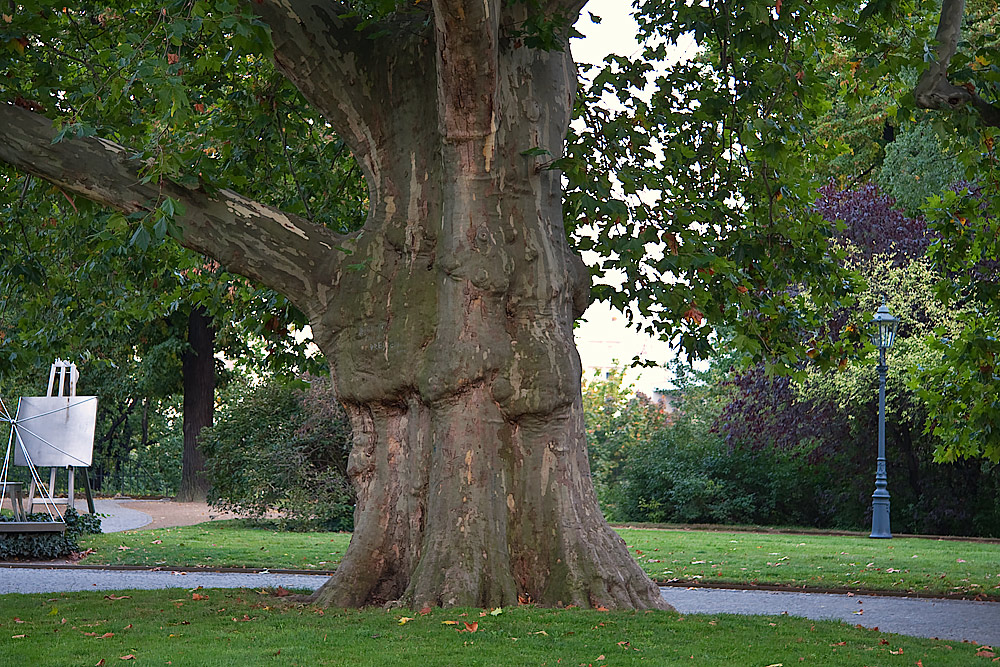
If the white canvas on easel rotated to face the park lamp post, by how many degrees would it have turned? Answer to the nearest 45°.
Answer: approximately 90° to its left

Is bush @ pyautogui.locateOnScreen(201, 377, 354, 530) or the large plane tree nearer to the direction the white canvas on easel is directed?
the large plane tree

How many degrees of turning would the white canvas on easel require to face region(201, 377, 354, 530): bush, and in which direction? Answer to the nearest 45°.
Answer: approximately 90° to its left

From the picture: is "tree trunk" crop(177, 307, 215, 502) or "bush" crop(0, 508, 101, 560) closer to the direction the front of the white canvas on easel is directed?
the bush

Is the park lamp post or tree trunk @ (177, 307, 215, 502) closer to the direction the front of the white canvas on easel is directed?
the park lamp post

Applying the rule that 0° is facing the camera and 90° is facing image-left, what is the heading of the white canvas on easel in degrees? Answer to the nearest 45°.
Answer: approximately 0°

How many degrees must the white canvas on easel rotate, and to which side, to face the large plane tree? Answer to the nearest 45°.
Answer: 0° — it already faces it

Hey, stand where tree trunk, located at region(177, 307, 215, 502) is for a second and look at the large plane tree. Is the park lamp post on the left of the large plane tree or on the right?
left

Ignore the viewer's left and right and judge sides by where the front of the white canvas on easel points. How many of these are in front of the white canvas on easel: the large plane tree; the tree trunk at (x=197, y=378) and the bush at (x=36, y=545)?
2
